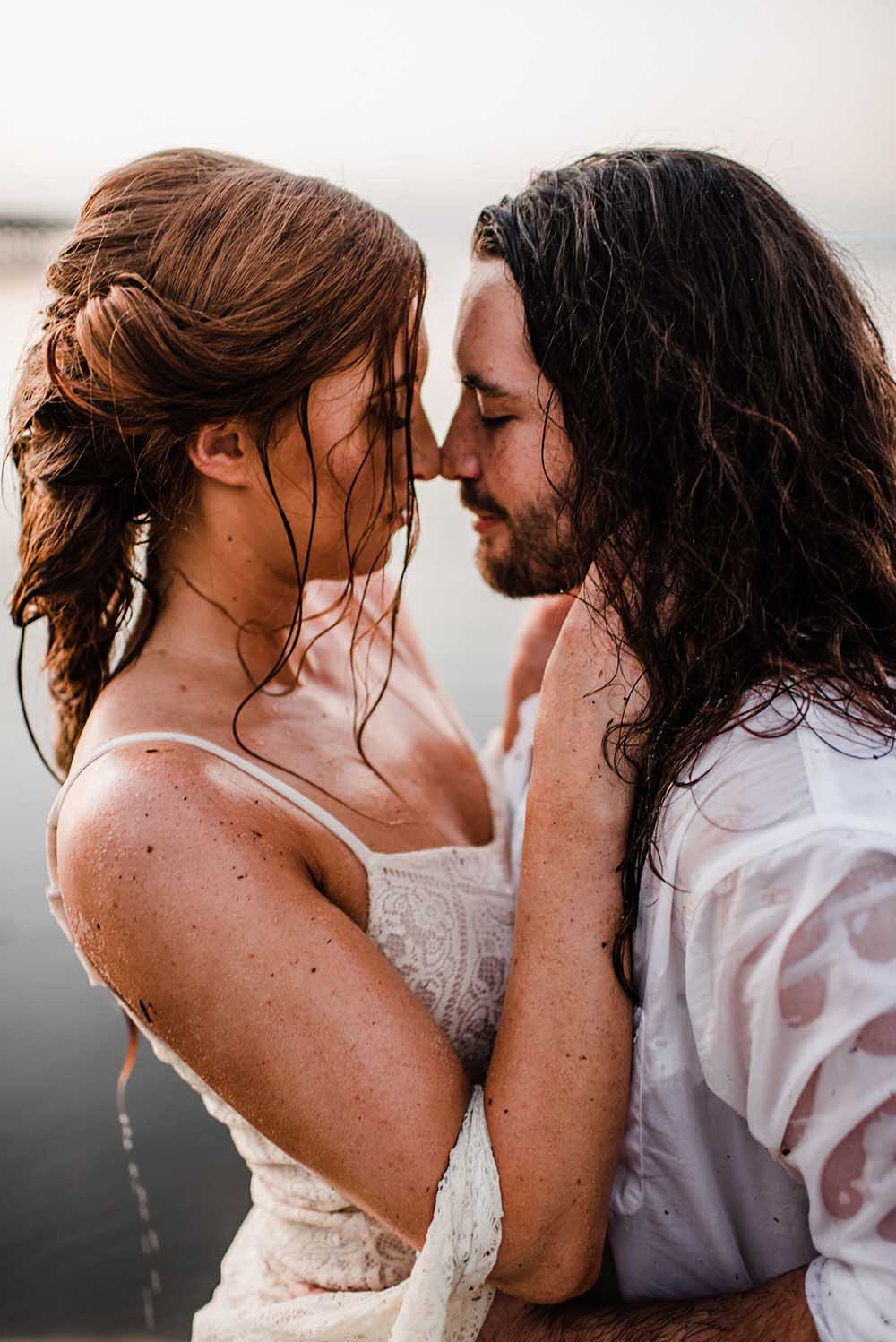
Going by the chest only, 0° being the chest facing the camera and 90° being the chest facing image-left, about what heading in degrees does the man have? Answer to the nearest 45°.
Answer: approximately 90°

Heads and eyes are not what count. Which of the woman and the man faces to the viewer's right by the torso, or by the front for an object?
the woman

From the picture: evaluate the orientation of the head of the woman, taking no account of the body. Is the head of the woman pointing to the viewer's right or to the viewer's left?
to the viewer's right

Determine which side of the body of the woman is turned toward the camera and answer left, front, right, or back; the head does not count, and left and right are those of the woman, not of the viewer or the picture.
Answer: right

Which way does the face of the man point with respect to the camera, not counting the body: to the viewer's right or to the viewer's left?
to the viewer's left

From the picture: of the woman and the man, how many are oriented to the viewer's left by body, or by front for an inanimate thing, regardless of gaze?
1

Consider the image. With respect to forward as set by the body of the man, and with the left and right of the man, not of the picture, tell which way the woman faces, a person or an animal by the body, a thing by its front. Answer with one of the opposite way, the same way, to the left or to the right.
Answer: the opposite way
